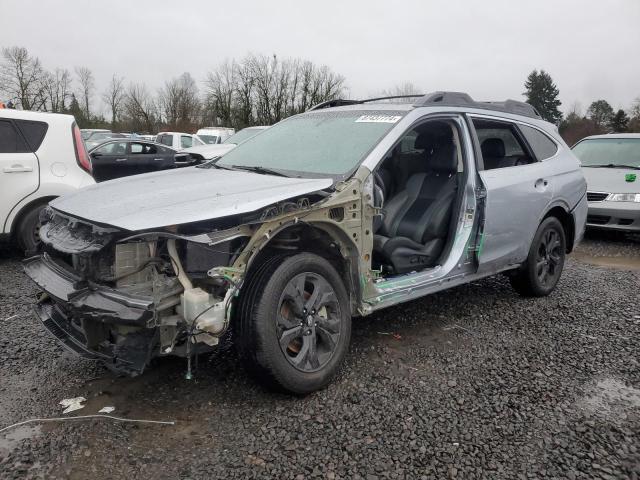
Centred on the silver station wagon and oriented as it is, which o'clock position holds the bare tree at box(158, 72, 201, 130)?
The bare tree is roughly at 4 o'clock from the silver station wagon.

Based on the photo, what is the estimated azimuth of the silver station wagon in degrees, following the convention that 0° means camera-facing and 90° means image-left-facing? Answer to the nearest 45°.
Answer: approximately 45°

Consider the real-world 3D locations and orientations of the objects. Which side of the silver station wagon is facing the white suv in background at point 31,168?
right

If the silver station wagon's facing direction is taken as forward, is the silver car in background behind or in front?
behind
